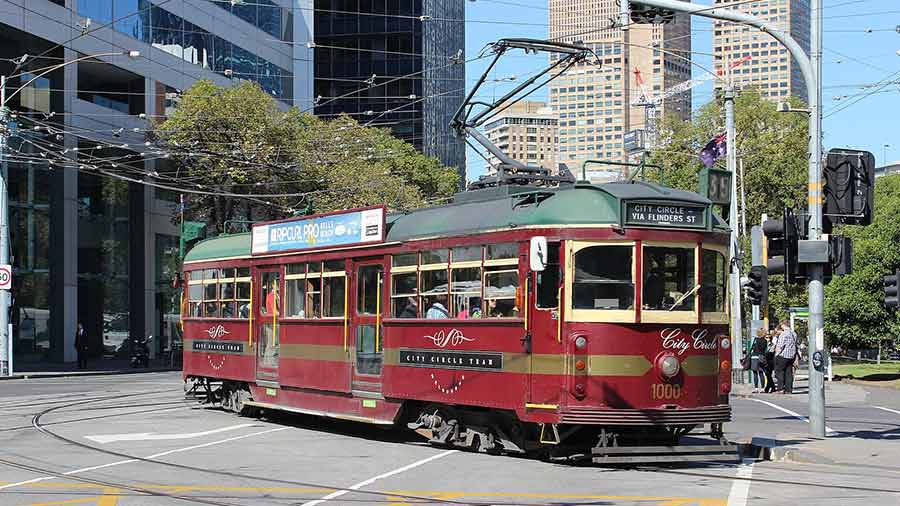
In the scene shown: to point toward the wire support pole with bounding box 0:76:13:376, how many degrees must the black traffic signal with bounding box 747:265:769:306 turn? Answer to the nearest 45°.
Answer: approximately 45° to its right

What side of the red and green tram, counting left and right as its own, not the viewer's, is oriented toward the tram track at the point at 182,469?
right

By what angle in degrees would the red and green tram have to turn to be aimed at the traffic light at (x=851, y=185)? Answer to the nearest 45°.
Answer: approximately 90° to its left

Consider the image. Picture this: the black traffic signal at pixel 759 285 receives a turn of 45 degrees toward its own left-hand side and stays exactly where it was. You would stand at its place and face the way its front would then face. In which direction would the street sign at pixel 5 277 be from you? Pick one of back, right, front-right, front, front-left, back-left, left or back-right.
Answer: right

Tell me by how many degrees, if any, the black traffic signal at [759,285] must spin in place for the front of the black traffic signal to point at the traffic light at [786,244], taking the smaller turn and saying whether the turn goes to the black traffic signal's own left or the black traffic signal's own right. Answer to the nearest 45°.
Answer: approximately 90° to the black traffic signal's own left

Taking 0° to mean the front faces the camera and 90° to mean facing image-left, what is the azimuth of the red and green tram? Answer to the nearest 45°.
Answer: approximately 315°

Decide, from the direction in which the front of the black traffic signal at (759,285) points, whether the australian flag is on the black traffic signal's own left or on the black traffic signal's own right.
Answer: on the black traffic signal's own right

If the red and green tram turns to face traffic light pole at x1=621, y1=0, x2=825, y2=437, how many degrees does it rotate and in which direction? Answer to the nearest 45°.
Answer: approximately 90° to its left

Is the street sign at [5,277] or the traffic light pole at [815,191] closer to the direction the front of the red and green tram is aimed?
the traffic light pole
